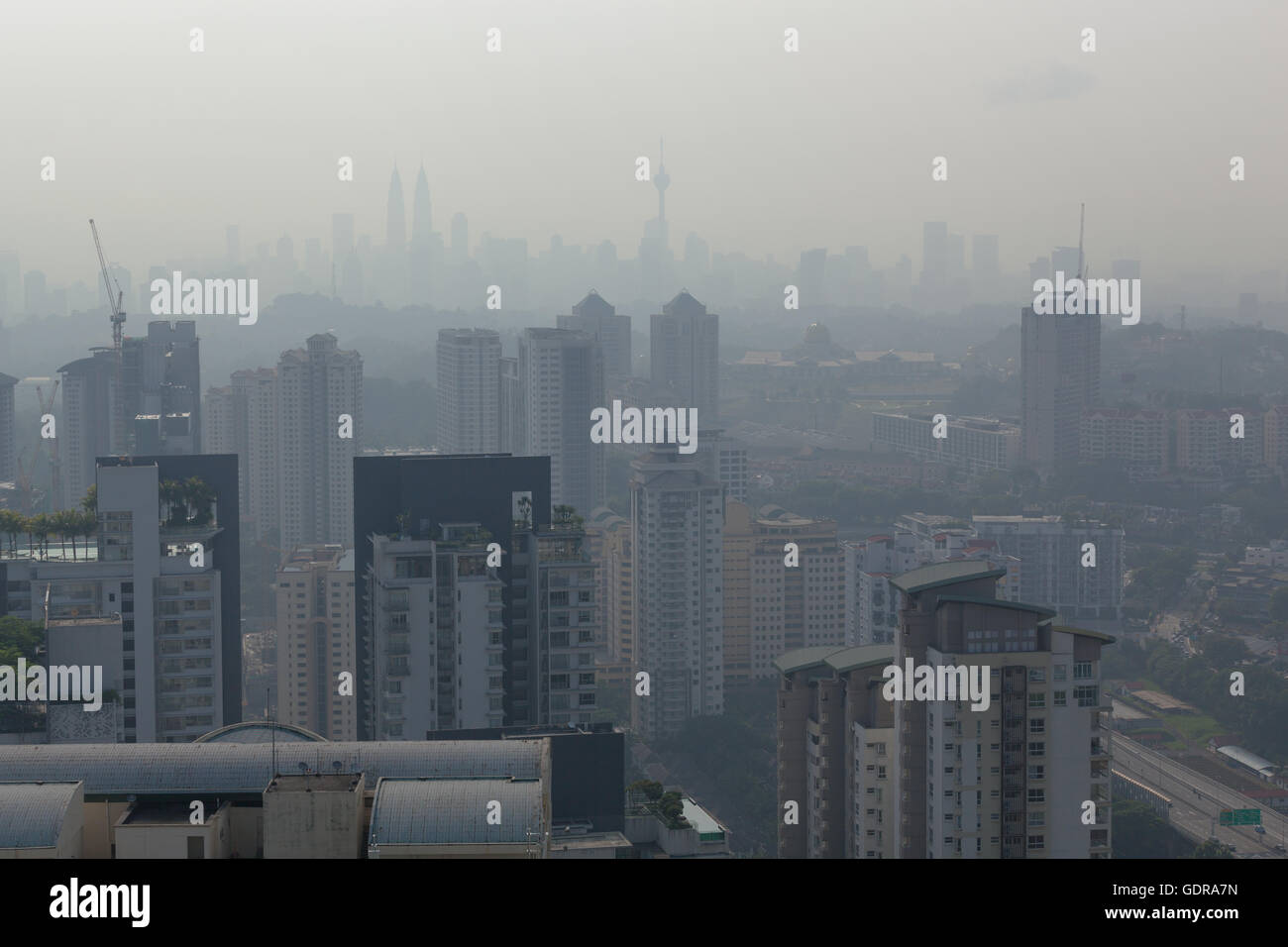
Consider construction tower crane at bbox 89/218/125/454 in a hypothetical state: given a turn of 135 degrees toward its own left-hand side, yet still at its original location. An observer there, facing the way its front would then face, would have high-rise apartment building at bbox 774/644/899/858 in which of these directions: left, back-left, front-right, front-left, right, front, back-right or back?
front-right

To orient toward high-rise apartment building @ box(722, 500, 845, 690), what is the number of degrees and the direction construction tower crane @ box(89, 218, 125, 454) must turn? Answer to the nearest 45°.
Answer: approximately 135° to its left

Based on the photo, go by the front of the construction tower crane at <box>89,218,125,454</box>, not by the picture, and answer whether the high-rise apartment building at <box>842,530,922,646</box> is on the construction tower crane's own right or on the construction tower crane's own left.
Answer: on the construction tower crane's own left

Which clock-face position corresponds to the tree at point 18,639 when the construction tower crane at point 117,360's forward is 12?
The tree is roughly at 9 o'clock from the construction tower crane.

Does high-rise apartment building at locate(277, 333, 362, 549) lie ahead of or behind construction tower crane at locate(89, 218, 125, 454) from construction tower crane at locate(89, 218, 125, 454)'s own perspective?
behind

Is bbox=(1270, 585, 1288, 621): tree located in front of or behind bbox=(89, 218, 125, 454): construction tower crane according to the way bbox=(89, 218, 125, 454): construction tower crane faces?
behind

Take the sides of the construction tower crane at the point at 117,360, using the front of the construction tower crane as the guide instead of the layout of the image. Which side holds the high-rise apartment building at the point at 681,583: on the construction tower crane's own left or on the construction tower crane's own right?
on the construction tower crane's own left

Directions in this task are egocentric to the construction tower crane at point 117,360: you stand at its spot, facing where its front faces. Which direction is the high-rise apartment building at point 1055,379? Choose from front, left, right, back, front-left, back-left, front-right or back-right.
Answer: back

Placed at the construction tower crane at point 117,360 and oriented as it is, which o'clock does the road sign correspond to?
The road sign is roughly at 8 o'clock from the construction tower crane.

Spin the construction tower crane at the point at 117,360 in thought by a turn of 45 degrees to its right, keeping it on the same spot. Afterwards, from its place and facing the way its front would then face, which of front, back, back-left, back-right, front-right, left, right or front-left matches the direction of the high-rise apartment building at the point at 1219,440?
back-right

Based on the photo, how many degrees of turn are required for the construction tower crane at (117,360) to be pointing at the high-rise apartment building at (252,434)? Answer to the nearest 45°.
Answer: approximately 180°

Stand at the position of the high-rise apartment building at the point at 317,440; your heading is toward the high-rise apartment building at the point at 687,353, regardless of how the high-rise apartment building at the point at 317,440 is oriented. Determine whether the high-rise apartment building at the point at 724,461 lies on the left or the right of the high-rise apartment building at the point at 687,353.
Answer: right

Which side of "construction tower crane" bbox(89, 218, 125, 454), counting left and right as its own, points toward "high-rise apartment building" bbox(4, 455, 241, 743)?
left

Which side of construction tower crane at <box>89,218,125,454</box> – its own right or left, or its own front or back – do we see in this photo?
left

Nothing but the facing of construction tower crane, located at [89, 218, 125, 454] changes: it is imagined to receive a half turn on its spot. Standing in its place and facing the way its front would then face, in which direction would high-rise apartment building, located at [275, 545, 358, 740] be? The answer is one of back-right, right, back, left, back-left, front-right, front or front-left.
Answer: right
